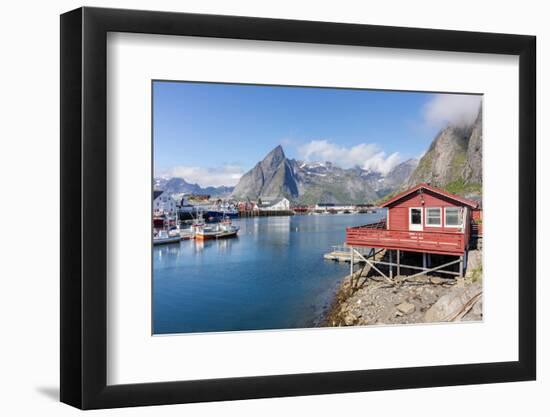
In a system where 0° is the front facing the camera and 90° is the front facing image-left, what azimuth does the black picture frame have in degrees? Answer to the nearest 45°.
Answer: approximately 315°
